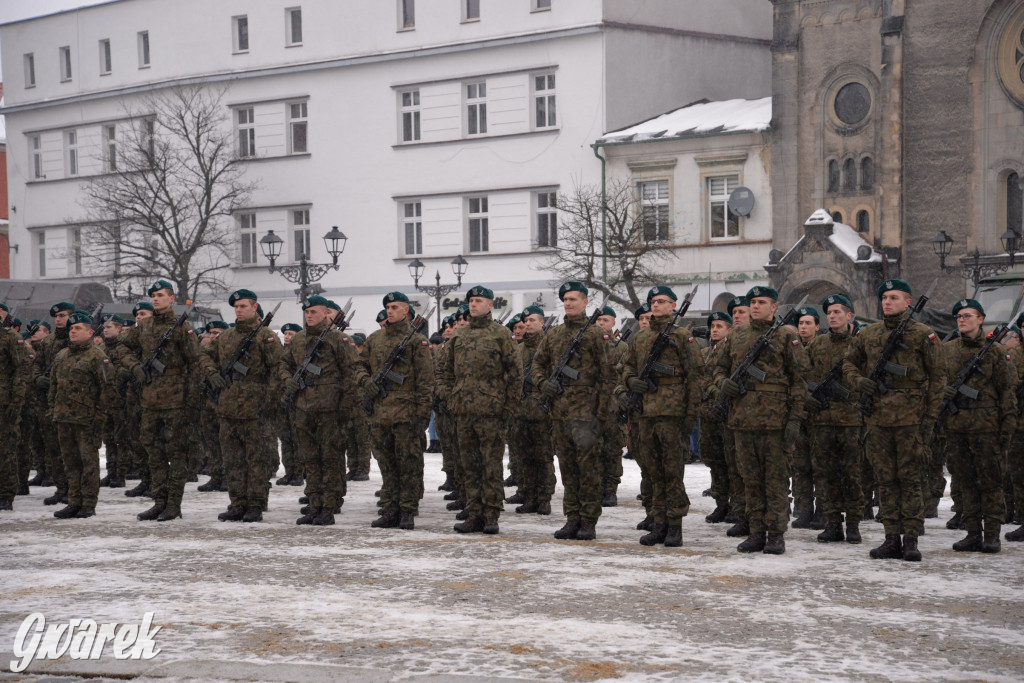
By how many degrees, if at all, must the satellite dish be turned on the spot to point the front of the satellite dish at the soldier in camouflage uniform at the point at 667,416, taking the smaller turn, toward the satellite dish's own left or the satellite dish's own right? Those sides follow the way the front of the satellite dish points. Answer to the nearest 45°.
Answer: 0° — it already faces them

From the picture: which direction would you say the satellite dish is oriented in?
toward the camera

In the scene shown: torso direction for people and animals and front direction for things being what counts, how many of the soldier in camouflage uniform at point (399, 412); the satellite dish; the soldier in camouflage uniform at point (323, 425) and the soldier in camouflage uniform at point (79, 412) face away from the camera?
0

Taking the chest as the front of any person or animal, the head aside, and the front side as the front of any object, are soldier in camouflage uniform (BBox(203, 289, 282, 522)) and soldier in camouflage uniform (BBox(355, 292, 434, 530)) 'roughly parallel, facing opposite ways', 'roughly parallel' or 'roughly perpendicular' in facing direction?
roughly parallel

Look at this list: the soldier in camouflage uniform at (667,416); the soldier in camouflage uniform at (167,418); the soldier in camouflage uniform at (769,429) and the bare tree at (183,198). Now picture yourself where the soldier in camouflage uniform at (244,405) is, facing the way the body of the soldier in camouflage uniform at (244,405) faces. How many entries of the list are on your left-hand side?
2

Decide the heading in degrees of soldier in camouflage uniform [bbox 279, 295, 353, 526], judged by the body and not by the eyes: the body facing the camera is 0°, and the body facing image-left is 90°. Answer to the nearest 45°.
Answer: approximately 45°

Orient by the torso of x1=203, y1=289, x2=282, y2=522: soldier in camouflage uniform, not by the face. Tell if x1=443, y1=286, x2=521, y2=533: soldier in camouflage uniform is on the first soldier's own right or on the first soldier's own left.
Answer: on the first soldier's own left

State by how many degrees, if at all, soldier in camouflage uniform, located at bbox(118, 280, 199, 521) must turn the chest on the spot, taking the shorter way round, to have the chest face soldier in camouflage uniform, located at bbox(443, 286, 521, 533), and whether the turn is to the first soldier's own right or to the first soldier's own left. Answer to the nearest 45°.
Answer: approximately 90° to the first soldier's own left

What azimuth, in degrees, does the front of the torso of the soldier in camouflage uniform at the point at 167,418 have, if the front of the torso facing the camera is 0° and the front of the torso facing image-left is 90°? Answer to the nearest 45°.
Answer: approximately 45°

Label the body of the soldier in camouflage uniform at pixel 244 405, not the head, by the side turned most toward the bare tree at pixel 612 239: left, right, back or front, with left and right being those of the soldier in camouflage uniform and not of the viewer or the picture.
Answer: back

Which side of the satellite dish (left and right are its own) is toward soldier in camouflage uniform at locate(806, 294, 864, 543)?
front

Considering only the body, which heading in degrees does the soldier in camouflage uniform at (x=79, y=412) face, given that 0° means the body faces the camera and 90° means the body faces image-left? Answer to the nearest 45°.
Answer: approximately 45°

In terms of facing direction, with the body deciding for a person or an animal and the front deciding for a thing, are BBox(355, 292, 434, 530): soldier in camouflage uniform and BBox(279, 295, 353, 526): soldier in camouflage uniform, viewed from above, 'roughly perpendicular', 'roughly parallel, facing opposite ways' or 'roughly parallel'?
roughly parallel

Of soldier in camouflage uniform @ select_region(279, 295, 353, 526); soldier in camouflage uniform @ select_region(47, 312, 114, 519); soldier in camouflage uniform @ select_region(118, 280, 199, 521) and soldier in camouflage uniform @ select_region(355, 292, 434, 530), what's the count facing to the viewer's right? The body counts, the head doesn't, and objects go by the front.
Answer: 0

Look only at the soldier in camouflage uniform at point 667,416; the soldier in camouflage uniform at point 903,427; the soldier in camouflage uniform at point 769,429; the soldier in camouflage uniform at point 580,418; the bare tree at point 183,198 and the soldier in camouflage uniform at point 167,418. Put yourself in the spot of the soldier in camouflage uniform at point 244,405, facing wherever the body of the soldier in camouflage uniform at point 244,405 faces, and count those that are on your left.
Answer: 4

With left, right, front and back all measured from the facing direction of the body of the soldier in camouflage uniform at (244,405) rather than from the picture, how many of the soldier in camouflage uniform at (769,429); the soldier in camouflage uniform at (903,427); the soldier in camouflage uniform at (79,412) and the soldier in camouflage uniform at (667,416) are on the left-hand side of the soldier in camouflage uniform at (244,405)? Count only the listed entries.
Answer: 3

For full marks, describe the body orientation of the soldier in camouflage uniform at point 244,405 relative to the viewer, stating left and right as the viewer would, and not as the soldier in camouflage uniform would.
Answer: facing the viewer and to the left of the viewer

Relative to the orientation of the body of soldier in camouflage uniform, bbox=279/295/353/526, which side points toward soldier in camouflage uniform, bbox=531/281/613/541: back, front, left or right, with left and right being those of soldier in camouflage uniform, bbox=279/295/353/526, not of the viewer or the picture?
left

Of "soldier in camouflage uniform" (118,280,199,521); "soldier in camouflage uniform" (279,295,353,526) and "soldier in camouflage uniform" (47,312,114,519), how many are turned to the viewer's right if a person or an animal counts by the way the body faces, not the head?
0

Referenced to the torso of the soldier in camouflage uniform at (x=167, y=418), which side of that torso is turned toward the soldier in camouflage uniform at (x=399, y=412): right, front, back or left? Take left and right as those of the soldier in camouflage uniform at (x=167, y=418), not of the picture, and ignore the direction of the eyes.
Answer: left

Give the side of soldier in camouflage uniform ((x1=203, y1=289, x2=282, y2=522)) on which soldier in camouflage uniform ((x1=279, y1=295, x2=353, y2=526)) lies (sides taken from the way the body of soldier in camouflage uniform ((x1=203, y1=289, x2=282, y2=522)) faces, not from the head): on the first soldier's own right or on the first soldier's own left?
on the first soldier's own left

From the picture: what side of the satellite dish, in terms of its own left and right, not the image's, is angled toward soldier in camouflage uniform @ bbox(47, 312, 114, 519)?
front

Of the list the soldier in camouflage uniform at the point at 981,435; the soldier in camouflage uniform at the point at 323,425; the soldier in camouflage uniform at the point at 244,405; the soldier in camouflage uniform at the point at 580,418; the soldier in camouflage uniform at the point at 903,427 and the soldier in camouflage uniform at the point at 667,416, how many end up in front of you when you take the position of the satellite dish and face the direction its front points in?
6
